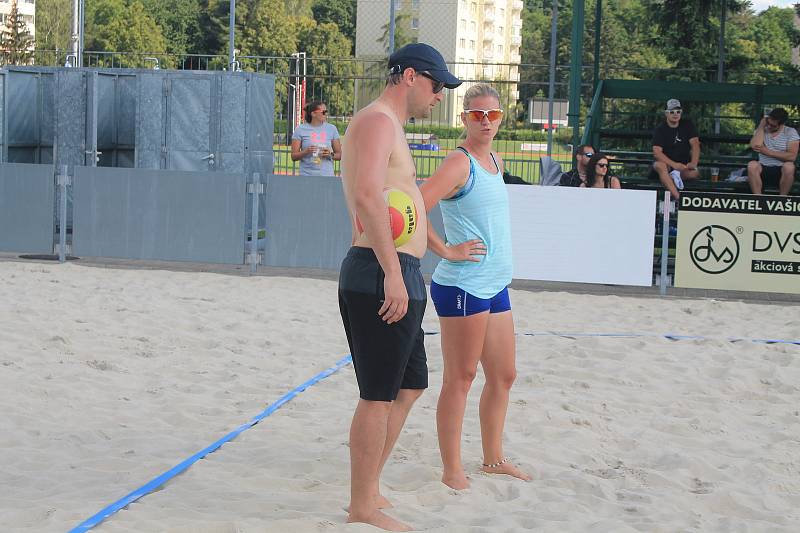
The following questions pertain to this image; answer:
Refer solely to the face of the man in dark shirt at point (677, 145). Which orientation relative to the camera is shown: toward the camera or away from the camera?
toward the camera

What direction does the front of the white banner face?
toward the camera

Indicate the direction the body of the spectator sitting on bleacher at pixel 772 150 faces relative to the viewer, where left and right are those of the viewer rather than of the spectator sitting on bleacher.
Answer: facing the viewer

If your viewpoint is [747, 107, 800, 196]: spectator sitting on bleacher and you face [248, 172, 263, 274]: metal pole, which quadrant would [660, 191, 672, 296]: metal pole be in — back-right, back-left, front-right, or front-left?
front-left

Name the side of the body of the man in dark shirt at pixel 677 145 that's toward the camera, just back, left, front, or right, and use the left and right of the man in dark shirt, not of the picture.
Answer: front

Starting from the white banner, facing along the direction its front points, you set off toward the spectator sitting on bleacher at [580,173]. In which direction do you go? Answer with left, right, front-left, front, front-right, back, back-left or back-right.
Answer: back

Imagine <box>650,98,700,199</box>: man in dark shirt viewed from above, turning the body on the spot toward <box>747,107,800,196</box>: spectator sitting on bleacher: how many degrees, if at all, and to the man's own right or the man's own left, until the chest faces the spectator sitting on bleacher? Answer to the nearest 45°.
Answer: approximately 90° to the man's own left

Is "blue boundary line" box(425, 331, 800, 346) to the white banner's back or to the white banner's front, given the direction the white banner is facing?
to the front

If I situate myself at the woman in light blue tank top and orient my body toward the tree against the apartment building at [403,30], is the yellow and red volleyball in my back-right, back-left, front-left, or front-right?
back-left

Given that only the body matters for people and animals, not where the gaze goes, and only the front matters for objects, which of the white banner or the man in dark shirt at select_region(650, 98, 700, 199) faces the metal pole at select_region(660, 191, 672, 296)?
the man in dark shirt

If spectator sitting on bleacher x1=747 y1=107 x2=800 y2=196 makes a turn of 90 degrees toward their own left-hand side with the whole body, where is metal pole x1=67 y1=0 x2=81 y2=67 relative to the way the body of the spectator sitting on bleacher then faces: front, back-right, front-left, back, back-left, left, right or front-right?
back

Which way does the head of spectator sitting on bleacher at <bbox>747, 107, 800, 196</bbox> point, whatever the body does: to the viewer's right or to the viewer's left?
to the viewer's left

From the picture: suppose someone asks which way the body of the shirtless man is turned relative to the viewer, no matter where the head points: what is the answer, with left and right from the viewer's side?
facing to the right of the viewer

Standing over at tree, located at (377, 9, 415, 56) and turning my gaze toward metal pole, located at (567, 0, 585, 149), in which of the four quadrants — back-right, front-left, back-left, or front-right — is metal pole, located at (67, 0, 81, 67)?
front-right

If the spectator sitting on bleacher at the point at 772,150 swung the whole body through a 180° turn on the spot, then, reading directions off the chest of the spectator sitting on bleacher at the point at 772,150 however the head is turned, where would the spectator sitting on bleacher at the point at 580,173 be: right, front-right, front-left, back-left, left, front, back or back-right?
back-left

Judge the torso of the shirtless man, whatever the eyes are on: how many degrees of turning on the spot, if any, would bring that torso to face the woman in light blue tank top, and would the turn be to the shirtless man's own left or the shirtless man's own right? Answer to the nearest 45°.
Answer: approximately 45° to the shirtless man's own left

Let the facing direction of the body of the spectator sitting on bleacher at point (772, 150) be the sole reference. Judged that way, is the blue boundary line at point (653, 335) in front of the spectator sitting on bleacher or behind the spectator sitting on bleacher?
in front
